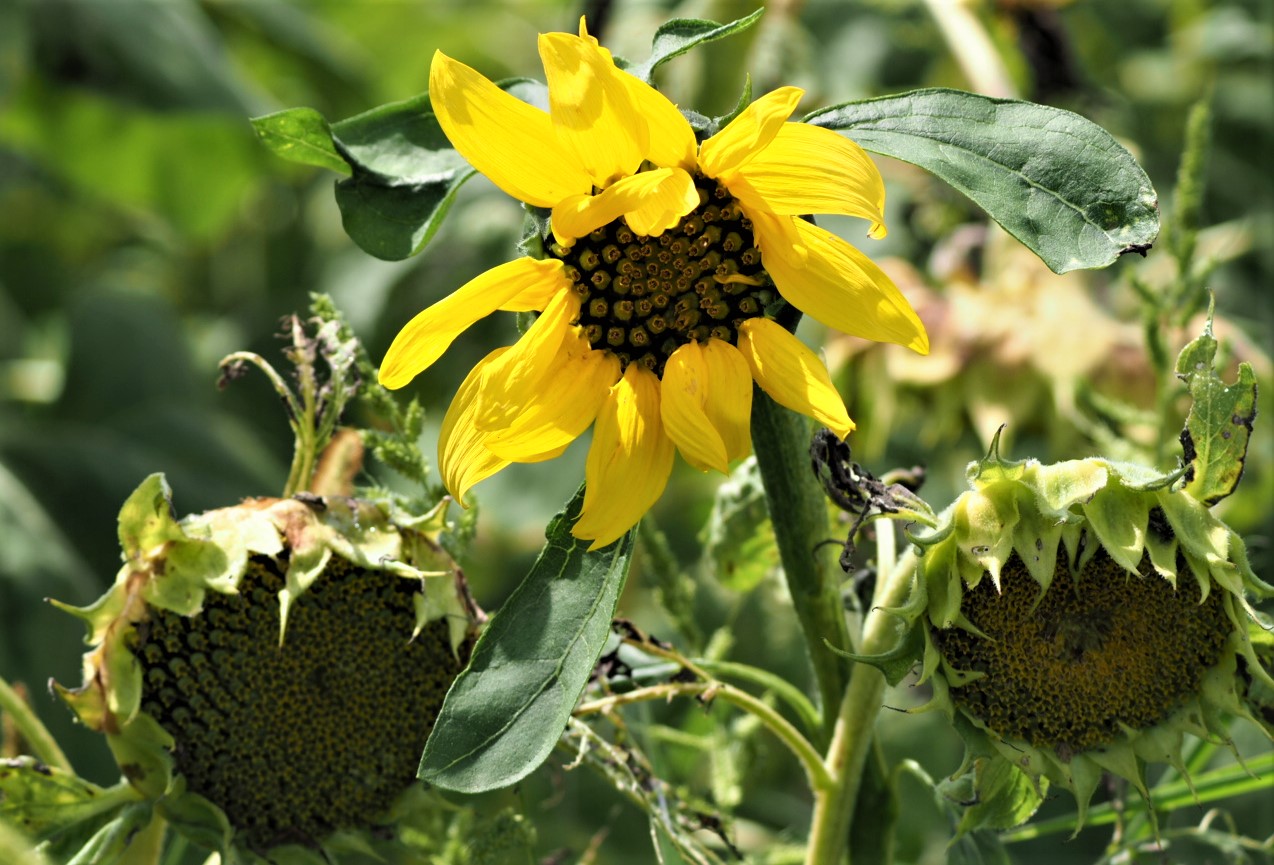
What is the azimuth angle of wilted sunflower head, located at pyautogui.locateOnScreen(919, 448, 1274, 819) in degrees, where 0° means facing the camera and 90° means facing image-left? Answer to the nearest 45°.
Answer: approximately 0°

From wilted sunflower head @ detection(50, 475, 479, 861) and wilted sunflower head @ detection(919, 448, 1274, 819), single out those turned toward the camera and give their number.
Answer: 2

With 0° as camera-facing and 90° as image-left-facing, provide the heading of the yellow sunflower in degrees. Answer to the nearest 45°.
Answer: approximately 0°
